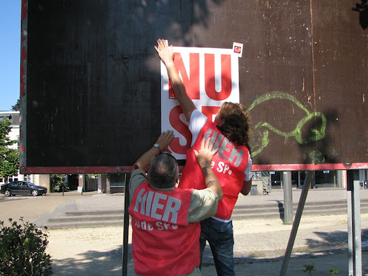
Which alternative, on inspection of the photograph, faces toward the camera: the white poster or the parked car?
the white poster

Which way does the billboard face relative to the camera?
toward the camera

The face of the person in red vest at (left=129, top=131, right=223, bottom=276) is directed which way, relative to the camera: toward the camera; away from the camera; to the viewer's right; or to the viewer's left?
away from the camera

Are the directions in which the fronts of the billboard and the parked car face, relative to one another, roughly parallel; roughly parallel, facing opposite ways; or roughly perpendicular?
roughly perpendicular

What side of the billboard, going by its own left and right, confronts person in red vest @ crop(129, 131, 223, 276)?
front

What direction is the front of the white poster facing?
toward the camera
